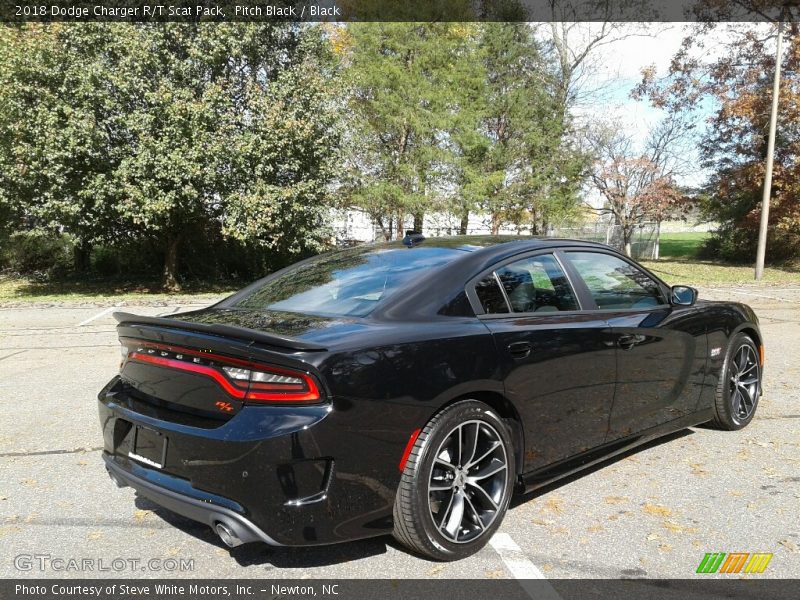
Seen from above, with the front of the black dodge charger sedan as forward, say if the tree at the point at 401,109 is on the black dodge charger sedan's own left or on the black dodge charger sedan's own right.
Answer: on the black dodge charger sedan's own left

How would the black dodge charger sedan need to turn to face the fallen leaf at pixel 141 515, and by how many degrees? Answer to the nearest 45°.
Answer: approximately 135° to its left

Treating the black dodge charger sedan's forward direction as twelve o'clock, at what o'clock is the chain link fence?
The chain link fence is roughly at 11 o'clock from the black dodge charger sedan.

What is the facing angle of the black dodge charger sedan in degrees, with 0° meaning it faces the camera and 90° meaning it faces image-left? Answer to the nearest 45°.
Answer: approximately 225°

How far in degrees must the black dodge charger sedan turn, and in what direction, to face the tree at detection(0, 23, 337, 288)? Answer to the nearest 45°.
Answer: approximately 90° to its left

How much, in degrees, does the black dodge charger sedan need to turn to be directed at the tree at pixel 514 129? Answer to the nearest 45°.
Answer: approximately 45° to its left

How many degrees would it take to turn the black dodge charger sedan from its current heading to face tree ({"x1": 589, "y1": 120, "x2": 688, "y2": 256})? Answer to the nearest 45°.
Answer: approximately 45° to its left
